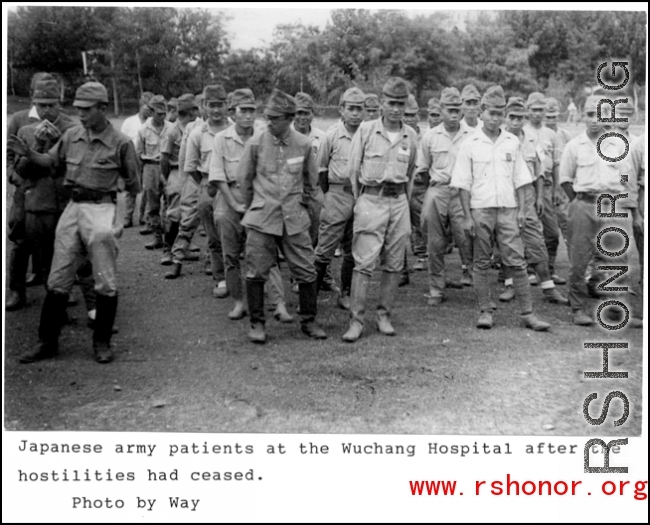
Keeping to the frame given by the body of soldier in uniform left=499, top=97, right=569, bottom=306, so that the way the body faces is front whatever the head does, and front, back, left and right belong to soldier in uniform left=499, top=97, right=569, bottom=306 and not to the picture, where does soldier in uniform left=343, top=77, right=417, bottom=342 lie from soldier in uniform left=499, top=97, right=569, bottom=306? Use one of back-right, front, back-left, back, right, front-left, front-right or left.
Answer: front-right

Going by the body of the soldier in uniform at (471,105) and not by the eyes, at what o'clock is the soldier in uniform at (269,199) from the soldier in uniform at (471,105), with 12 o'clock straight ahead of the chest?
the soldier in uniform at (269,199) is roughly at 1 o'clock from the soldier in uniform at (471,105).

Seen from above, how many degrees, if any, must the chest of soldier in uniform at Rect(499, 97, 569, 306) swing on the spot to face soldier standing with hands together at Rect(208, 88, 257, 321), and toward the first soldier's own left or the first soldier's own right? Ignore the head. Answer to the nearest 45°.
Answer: approximately 45° to the first soldier's own right

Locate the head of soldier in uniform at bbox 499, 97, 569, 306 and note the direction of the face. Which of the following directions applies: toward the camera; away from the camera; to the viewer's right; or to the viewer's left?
toward the camera

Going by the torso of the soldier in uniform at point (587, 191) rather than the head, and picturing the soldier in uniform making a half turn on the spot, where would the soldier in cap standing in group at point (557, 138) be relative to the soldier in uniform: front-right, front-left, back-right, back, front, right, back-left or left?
front

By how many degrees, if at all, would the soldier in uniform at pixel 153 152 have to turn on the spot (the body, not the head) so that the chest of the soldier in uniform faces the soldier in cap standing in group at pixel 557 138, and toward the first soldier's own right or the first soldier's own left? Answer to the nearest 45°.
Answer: approximately 45° to the first soldier's own left

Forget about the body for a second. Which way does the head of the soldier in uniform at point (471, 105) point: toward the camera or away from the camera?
toward the camera

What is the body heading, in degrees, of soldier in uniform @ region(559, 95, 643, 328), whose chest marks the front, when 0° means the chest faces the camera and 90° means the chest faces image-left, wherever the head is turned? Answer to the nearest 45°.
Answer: approximately 0°

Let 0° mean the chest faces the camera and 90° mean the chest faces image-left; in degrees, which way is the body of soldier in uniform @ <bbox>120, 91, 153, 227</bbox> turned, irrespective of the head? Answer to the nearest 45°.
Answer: approximately 315°

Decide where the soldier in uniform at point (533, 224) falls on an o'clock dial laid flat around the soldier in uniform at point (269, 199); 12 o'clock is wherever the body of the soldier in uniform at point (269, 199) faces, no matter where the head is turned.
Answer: the soldier in uniform at point (533, 224) is roughly at 8 o'clock from the soldier in uniform at point (269, 199).

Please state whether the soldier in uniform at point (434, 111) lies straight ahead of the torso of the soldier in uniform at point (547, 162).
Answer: no

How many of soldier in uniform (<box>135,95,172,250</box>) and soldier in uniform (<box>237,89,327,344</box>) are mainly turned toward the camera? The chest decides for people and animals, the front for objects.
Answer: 2

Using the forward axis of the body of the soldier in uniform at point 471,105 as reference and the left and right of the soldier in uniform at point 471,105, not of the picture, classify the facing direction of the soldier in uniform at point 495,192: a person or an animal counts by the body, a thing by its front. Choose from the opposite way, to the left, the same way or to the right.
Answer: the same way

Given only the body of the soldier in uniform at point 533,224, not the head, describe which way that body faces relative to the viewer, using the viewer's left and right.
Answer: facing the viewer
